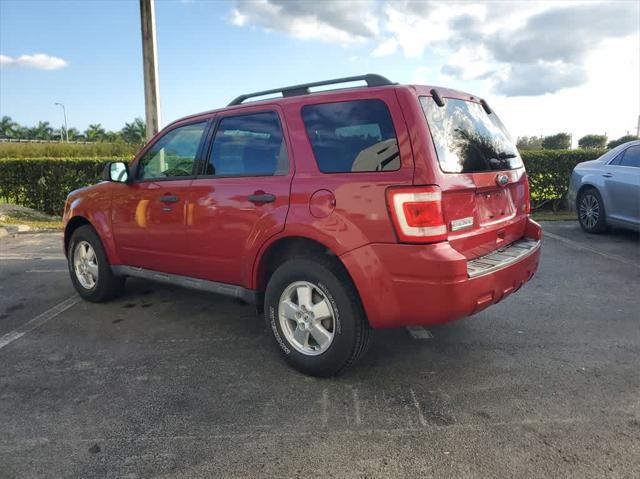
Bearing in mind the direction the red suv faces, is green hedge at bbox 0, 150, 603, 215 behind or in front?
in front

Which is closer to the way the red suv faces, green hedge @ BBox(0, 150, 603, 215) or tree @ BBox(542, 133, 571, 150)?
the green hedge

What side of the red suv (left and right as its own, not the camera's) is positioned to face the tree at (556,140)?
right

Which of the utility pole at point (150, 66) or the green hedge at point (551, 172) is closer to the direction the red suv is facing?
the utility pole

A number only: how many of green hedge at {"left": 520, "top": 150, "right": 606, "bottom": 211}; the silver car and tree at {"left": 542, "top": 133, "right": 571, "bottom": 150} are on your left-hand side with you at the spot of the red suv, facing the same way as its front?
0

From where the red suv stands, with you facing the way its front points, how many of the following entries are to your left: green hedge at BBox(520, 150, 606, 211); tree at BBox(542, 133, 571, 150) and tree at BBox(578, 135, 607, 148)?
0

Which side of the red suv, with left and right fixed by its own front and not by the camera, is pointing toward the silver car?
right

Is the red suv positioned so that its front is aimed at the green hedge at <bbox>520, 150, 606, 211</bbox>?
no

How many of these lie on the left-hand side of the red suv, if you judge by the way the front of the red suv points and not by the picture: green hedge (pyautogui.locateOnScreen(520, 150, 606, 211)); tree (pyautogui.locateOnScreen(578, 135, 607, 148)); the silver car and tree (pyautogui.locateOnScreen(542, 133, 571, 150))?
0

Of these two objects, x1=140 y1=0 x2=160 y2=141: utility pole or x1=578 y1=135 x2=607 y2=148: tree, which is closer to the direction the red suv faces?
the utility pole

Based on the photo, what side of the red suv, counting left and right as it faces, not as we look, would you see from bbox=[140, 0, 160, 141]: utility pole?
front

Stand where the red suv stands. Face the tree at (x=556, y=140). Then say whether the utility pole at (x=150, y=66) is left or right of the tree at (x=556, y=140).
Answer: left

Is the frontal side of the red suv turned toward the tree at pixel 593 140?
no

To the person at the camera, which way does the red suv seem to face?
facing away from the viewer and to the left of the viewer

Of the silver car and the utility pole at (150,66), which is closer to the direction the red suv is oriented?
the utility pole
